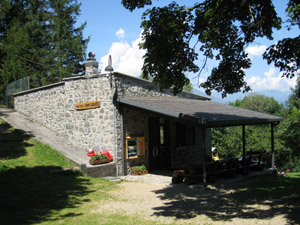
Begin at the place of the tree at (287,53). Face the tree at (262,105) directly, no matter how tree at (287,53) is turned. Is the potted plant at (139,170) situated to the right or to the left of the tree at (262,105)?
left

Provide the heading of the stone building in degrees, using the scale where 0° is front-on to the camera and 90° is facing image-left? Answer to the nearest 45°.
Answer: approximately 315°

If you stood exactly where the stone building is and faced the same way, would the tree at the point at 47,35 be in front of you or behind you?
behind

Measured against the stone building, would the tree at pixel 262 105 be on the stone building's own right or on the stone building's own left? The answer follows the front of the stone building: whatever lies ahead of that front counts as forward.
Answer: on the stone building's own left

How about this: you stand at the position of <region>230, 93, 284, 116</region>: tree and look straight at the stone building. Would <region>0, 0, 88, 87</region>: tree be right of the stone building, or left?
right

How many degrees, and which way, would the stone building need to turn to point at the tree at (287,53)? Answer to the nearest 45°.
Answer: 0° — it already faces it
